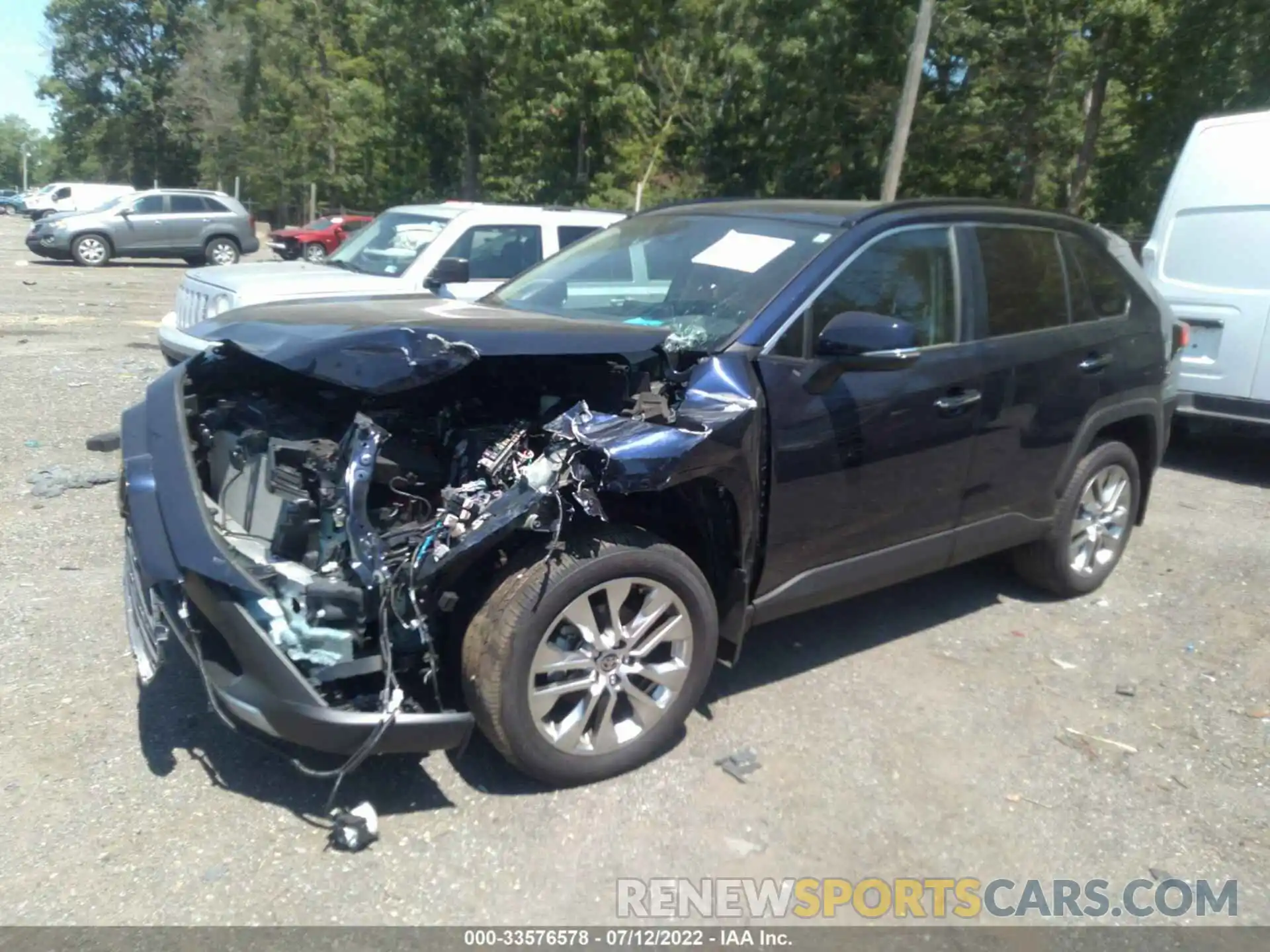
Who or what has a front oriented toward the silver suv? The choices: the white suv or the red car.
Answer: the red car

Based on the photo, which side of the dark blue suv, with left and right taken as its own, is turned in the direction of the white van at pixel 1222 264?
back

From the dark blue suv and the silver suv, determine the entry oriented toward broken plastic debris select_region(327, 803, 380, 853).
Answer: the dark blue suv

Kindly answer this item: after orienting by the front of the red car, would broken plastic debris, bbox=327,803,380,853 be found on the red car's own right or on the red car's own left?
on the red car's own left

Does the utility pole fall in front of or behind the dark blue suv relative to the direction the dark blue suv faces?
behind

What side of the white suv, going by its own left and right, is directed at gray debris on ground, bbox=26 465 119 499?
front

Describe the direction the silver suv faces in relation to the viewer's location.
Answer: facing to the left of the viewer

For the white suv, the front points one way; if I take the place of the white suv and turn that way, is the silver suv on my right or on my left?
on my right

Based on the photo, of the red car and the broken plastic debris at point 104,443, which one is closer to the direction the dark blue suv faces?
the broken plastic debris

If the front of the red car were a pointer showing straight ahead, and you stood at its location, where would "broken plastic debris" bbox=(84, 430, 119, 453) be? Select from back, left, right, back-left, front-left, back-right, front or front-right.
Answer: front-left

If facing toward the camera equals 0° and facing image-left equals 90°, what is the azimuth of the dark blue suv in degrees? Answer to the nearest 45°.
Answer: approximately 45°

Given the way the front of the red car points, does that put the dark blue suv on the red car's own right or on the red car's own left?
on the red car's own left

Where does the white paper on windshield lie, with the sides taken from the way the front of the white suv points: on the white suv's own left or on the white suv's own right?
on the white suv's own left

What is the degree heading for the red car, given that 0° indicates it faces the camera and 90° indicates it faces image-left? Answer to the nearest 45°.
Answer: approximately 45°

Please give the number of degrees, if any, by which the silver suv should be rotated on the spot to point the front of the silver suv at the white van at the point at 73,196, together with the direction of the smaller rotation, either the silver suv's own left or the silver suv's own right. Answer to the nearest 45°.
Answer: approximately 90° to the silver suv's own right

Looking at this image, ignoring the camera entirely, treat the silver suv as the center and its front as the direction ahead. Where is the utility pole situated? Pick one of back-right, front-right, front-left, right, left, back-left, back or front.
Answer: back-left

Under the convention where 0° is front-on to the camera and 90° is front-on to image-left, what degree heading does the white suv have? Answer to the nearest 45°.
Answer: approximately 45°
